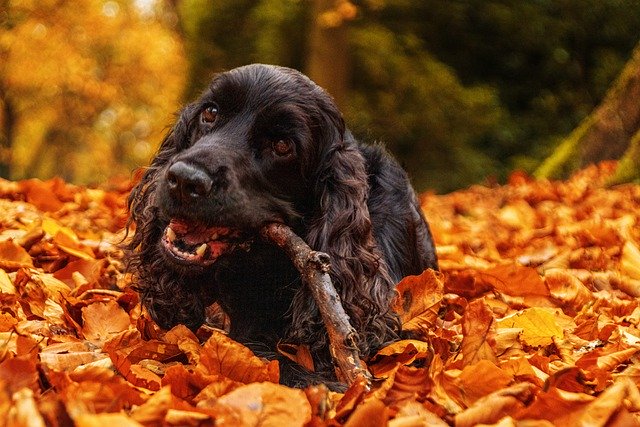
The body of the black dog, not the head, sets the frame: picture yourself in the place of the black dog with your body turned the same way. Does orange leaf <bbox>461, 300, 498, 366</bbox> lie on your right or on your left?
on your left

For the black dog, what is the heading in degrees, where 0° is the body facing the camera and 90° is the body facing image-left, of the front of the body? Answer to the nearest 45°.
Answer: approximately 45°

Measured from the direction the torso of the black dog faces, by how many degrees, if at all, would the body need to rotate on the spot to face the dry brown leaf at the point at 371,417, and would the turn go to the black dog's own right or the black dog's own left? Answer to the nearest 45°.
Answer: approximately 45° to the black dog's own left

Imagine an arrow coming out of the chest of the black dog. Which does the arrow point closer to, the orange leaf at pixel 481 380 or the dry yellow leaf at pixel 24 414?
the dry yellow leaf

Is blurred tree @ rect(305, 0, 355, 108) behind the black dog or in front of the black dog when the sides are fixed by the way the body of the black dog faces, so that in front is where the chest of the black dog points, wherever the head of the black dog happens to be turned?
behind

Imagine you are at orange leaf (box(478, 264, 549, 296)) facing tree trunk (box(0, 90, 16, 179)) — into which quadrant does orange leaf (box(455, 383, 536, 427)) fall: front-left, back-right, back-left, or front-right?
back-left

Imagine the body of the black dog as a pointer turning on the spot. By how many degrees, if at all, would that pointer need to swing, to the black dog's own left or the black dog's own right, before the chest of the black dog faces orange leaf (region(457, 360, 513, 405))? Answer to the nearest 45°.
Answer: approximately 90° to the black dog's own left

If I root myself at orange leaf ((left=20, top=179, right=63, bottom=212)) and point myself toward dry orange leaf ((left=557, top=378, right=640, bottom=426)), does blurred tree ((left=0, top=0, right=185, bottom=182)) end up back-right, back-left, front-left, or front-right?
back-left

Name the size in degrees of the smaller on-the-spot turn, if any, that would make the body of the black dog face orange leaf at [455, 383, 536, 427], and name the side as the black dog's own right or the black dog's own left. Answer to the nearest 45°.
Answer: approximately 90° to the black dog's own left

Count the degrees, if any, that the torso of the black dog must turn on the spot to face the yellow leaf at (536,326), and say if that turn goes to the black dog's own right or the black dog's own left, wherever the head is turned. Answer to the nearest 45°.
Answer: approximately 135° to the black dog's own left

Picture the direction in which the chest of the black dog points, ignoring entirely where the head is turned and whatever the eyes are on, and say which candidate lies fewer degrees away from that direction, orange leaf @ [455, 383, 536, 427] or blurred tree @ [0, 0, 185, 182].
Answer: the orange leaf

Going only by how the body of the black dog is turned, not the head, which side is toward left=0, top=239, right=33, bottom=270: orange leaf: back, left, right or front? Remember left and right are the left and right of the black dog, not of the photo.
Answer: right

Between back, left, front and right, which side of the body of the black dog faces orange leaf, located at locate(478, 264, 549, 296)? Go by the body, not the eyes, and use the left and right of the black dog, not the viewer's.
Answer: back
